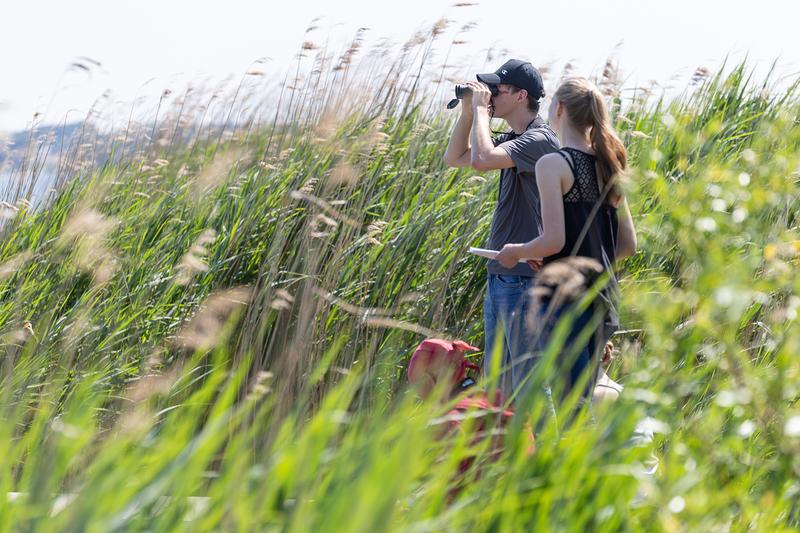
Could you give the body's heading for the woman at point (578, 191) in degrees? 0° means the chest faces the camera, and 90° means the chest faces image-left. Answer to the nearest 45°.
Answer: approximately 135°

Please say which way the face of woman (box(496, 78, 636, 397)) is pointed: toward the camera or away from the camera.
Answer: away from the camera

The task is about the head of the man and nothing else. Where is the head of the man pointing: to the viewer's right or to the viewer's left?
to the viewer's left

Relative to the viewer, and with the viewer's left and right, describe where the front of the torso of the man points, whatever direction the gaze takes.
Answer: facing to the left of the viewer
